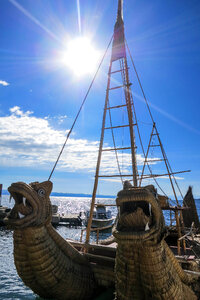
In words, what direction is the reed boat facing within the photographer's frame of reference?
facing the viewer and to the left of the viewer
